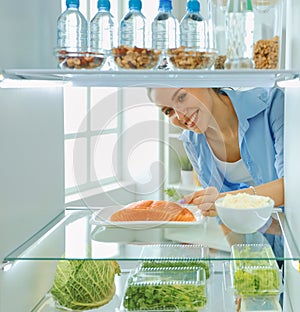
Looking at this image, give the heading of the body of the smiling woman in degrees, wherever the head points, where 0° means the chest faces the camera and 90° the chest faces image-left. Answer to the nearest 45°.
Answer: approximately 45°

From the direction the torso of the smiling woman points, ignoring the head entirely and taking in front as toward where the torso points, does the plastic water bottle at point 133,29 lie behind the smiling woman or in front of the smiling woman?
in front

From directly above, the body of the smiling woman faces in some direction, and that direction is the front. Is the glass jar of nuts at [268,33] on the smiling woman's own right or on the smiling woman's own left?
on the smiling woman's own left

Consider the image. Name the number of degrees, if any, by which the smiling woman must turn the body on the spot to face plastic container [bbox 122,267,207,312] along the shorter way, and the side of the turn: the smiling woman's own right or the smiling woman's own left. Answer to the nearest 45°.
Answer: approximately 45° to the smiling woman's own left

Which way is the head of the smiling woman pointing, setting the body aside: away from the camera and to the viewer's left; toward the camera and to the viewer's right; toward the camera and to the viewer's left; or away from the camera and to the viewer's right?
toward the camera and to the viewer's left

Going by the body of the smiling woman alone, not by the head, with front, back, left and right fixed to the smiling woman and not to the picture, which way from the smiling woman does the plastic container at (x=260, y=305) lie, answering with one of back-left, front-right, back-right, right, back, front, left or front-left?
front-left

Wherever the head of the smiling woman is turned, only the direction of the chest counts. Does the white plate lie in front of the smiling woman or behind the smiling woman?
in front
